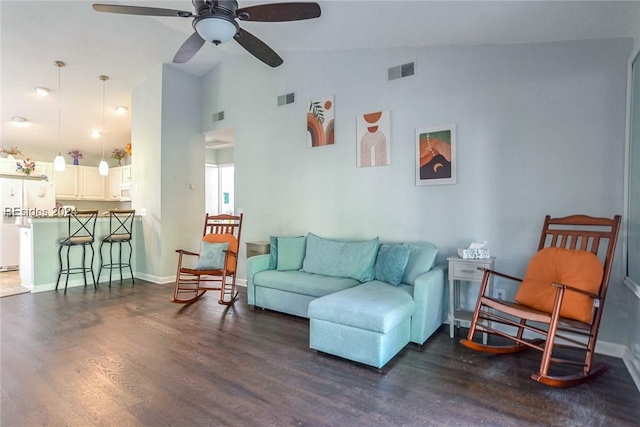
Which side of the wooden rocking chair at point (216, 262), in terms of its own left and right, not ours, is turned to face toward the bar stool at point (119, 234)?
right

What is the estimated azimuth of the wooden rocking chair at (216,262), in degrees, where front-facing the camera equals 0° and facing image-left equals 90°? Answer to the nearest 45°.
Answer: approximately 45°

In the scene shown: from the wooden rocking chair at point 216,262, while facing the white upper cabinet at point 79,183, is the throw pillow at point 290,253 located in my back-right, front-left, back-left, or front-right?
back-right

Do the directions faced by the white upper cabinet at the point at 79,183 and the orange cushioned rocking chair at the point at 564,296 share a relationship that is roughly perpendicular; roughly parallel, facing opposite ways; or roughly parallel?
roughly perpendicular

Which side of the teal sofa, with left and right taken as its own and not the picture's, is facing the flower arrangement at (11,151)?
right

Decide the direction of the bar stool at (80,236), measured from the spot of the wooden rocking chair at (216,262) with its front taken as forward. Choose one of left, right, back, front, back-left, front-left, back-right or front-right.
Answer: right

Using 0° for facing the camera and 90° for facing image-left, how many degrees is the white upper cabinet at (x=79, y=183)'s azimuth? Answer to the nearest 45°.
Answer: approximately 0°

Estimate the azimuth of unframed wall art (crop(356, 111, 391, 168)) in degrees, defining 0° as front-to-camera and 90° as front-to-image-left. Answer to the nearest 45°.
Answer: approximately 45°

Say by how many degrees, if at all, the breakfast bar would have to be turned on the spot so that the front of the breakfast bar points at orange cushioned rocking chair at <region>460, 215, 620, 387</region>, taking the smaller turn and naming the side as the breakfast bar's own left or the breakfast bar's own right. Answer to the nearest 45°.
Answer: approximately 45° to the breakfast bar's own left

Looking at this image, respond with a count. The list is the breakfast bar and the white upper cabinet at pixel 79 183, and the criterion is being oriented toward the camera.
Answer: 2
